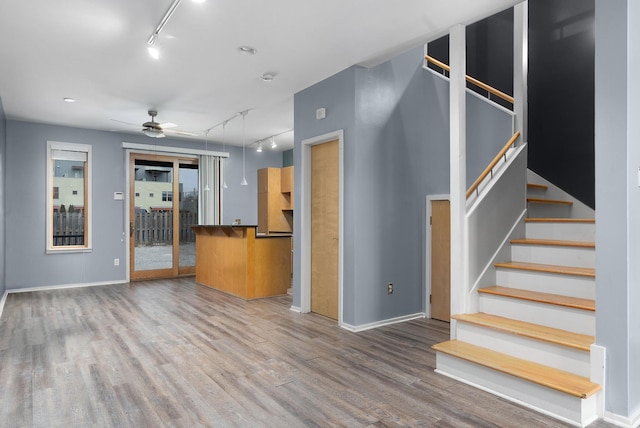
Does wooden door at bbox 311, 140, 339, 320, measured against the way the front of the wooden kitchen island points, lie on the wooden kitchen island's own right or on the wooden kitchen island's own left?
on the wooden kitchen island's own left

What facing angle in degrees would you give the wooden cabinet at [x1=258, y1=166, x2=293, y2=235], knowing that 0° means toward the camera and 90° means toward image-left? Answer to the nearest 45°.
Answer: approximately 45°

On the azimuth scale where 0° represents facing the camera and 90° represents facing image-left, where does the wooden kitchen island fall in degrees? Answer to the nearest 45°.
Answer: approximately 45°

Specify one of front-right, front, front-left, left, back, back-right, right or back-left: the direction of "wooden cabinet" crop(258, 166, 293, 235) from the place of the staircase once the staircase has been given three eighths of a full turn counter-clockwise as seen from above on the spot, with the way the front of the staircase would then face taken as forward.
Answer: back-left

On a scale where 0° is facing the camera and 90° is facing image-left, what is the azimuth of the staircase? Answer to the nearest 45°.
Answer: approximately 45°

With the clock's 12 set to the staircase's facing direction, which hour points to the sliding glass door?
The sliding glass door is roughly at 2 o'clock from the staircase.

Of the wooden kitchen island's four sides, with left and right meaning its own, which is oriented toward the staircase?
left

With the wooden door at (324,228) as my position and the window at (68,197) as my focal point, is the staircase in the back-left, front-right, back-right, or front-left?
back-left
